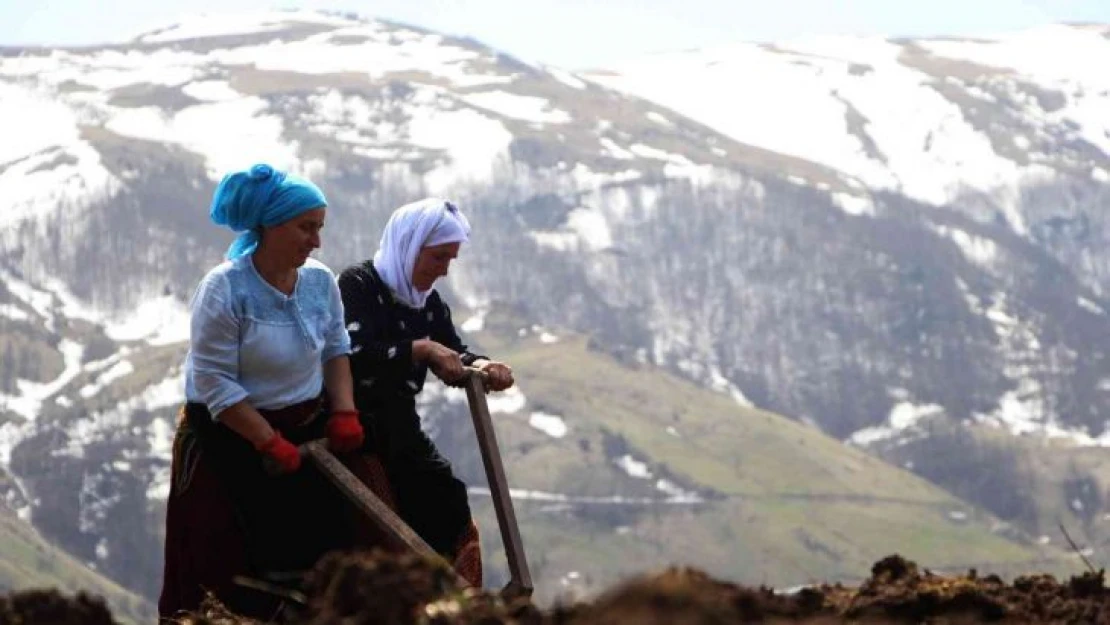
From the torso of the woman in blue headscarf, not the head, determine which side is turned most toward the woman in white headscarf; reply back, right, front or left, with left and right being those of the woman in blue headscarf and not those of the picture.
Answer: left

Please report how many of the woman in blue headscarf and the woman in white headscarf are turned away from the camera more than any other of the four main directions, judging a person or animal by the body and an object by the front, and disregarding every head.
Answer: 0

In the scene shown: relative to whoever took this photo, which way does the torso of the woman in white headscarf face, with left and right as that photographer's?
facing the viewer and to the right of the viewer

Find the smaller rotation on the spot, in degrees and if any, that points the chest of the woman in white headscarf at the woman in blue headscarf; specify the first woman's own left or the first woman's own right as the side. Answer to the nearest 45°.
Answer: approximately 90° to the first woman's own right

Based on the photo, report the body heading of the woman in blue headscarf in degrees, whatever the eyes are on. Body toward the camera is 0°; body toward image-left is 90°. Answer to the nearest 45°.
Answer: approximately 315°

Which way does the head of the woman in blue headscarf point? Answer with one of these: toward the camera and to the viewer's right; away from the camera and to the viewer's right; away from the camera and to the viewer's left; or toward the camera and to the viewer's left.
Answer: toward the camera and to the viewer's right
